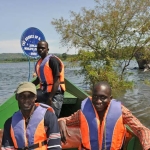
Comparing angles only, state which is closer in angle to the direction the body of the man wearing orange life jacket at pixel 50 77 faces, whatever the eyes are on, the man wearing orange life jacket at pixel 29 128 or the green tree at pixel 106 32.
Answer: the man wearing orange life jacket

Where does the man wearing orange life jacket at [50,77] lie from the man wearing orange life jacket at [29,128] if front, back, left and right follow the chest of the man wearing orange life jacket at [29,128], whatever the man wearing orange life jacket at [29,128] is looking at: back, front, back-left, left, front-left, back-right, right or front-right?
back

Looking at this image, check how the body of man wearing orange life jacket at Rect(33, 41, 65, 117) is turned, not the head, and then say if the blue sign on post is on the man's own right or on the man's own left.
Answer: on the man's own right

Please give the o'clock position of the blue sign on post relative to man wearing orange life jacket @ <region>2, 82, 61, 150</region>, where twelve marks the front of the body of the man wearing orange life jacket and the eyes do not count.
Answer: The blue sign on post is roughly at 6 o'clock from the man wearing orange life jacket.

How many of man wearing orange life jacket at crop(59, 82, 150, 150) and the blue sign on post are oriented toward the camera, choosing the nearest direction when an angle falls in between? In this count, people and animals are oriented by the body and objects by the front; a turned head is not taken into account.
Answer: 2

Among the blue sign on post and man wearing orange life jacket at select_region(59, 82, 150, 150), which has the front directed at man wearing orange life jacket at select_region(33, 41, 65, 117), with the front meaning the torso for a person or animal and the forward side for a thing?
the blue sign on post

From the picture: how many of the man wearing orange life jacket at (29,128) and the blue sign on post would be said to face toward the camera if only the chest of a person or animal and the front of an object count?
2
